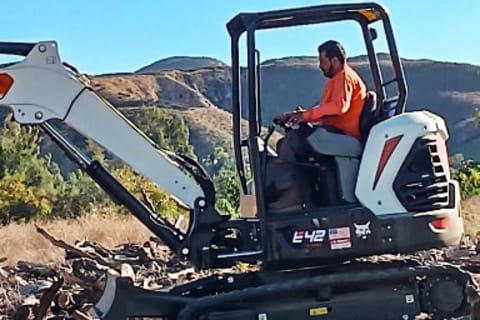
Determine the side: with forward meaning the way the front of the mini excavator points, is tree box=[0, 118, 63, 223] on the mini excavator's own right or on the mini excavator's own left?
on the mini excavator's own right

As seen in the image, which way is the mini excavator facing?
to the viewer's left

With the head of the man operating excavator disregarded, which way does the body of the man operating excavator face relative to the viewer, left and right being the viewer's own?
facing to the left of the viewer
